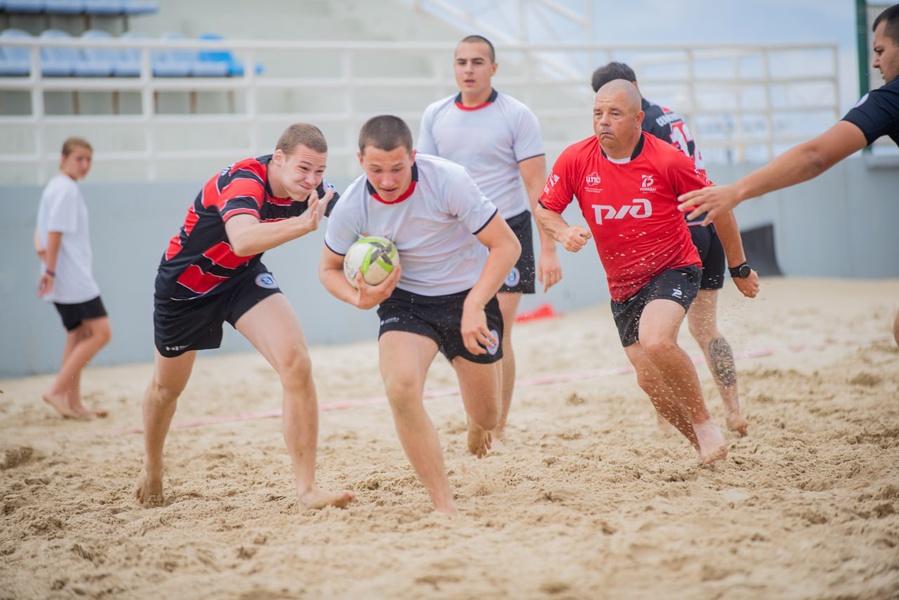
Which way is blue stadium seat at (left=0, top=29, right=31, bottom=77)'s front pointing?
toward the camera

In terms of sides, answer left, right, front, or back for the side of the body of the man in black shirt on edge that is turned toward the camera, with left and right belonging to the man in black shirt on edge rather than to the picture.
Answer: left

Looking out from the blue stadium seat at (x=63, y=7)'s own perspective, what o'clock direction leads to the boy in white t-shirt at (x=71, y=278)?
The boy in white t-shirt is roughly at 12 o'clock from the blue stadium seat.

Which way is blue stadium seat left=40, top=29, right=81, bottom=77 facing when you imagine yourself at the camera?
facing the viewer

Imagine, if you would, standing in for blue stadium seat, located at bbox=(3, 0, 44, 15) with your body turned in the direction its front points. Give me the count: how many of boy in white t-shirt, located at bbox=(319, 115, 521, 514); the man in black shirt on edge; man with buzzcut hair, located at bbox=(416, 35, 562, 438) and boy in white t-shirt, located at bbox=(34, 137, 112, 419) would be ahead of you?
4

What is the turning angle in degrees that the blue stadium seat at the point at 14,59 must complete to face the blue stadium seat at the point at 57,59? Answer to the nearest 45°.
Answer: approximately 90° to its left

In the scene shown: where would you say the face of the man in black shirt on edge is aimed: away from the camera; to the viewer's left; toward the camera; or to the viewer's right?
to the viewer's left

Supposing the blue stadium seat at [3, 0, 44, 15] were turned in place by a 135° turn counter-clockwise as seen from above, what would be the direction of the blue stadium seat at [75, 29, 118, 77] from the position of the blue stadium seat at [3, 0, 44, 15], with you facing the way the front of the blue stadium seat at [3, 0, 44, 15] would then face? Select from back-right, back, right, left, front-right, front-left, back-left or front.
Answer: right

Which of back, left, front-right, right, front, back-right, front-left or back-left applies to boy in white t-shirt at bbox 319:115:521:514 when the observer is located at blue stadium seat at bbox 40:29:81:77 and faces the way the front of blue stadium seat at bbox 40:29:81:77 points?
front

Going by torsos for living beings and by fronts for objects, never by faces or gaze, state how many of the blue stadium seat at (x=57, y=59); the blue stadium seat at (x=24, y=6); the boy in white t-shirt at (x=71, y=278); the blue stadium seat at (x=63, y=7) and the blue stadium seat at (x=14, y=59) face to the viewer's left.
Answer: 0

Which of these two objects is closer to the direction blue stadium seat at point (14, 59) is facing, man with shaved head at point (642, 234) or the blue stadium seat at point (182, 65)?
the man with shaved head

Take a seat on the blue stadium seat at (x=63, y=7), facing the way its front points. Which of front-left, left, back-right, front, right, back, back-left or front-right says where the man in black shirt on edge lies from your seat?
front

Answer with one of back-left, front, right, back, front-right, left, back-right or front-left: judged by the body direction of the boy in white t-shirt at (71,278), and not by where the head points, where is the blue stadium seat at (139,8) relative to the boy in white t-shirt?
left
